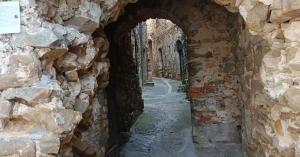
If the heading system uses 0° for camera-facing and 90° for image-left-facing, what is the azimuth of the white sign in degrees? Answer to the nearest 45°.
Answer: approximately 0°

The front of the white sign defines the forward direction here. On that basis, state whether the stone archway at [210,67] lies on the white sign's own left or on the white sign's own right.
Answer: on the white sign's own left
